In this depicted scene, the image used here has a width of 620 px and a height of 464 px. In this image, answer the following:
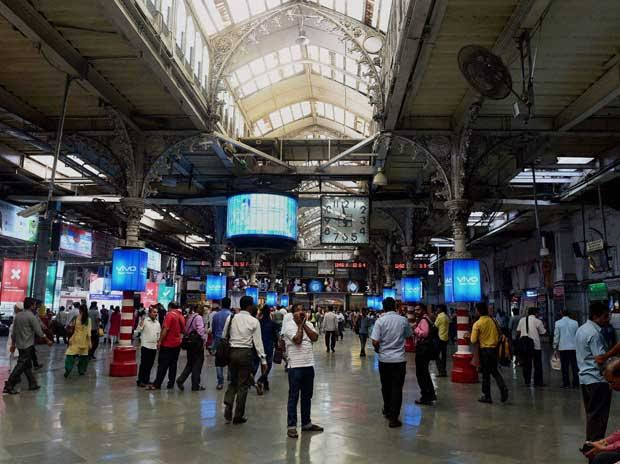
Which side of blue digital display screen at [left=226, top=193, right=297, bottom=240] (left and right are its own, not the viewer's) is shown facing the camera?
front

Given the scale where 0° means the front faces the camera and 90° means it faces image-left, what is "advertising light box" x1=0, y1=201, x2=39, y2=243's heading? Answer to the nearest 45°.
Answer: approximately 315°

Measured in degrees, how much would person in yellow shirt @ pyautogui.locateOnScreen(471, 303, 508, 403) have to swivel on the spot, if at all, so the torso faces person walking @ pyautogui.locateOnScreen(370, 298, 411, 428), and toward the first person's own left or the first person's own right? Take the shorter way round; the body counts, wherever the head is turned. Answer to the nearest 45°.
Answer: approximately 90° to the first person's own left

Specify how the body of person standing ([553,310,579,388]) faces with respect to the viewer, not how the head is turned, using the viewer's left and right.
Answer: facing away from the viewer

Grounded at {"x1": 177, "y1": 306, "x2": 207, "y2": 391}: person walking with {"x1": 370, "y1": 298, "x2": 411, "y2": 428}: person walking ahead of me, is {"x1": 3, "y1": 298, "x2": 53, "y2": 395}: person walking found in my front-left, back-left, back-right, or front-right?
back-right

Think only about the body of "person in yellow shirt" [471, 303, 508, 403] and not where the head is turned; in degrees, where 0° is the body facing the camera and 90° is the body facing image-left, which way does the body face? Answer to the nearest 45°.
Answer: approximately 135°

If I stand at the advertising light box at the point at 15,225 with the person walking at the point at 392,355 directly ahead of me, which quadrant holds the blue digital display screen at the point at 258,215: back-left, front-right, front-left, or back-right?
front-left

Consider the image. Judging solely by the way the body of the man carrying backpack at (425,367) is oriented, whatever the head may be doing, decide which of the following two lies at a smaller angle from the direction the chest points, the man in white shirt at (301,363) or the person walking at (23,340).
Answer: the person walking

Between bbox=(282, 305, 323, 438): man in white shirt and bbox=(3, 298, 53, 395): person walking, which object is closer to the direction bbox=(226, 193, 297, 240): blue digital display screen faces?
the man in white shirt

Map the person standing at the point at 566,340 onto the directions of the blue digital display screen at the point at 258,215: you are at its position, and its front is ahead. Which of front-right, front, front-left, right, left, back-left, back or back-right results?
front-left
